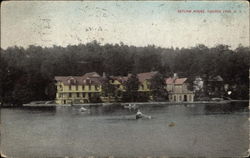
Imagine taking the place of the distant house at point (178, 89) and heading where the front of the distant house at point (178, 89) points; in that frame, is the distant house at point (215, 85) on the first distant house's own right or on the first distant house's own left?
on the first distant house's own left

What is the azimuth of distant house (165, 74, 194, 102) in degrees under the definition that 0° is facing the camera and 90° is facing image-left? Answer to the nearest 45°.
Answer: approximately 0°

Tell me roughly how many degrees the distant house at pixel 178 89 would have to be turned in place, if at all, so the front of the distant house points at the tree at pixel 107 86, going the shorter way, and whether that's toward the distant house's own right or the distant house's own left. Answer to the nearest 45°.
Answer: approximately 90° to the distant house's own right

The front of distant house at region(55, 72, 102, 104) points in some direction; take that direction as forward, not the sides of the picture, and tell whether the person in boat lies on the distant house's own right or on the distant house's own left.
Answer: on the distant house's own left

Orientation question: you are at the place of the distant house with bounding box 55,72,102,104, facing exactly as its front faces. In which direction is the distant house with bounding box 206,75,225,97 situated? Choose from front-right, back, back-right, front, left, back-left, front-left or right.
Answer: left

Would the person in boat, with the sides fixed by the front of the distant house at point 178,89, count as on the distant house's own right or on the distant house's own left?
on the distant house's own right

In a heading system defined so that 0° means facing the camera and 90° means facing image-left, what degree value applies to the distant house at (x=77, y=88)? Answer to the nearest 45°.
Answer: approximately 0°

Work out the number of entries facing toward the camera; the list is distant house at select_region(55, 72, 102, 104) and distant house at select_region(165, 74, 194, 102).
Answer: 2

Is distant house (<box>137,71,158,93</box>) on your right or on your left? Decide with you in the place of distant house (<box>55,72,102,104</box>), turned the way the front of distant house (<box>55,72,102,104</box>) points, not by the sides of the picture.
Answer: on your left

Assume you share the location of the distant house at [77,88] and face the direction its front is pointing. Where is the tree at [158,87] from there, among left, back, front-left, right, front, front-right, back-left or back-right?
left
